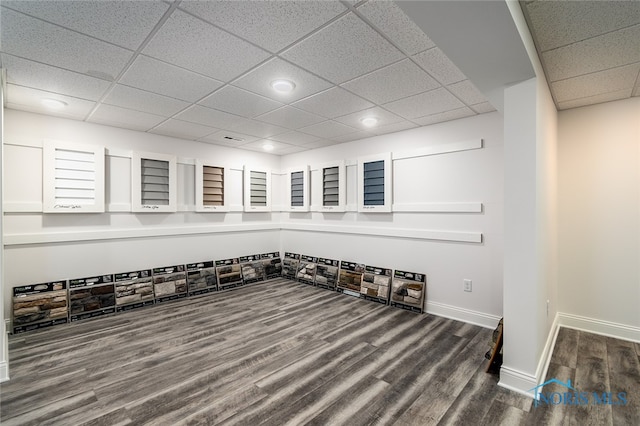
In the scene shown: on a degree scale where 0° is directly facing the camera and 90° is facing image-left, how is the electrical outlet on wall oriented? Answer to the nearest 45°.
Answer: approximately 0°

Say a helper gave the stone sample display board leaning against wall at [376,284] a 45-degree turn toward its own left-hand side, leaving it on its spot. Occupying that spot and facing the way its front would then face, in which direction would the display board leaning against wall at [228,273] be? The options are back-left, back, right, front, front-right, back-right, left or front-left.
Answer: right

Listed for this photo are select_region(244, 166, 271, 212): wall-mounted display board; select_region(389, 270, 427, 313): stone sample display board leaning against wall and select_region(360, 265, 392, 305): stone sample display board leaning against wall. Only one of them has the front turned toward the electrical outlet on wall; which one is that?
select_region(244, 166, 271, 212): wall-mounted display board

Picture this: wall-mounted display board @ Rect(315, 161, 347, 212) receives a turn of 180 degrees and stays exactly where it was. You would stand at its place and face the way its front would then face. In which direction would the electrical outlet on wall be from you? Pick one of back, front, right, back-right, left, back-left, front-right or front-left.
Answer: right

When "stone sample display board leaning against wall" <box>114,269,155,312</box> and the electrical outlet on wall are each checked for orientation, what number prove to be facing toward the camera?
2

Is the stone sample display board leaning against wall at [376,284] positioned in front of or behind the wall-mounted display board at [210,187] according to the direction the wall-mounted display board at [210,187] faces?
in front

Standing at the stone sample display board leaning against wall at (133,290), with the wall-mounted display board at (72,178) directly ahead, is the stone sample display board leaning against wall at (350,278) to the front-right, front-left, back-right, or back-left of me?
back-left

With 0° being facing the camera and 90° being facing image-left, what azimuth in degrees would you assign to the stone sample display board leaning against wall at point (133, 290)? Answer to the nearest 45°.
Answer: approximately 0°

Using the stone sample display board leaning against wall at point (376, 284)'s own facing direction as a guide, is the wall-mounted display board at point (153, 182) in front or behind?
in front

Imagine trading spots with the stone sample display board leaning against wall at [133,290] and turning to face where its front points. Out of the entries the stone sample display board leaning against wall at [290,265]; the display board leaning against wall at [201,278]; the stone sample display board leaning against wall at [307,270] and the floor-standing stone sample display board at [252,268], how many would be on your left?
4

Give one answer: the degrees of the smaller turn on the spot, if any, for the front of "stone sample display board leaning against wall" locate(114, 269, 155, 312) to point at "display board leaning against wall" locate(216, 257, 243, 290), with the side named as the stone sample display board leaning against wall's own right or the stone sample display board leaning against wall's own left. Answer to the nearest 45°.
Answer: approximately 90° to the stone sample display board leaning against wall's own left

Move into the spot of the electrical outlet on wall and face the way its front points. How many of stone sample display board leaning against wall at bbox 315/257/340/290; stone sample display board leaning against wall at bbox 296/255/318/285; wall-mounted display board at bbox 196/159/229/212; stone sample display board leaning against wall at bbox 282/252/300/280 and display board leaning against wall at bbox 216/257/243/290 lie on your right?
5

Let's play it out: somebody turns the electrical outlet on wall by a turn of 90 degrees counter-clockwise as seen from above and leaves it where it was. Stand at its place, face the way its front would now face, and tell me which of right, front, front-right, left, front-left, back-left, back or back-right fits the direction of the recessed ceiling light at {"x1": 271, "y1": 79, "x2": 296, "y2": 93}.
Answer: back-right

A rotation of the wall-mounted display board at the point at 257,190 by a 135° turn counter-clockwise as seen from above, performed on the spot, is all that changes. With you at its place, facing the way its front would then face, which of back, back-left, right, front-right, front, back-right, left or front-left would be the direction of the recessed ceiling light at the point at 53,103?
back-left

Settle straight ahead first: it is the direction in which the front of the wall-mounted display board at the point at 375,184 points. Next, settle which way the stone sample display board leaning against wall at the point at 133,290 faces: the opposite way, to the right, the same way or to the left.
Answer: to the left

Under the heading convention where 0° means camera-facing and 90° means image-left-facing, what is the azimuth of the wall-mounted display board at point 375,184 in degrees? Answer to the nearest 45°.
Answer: approximately 45°

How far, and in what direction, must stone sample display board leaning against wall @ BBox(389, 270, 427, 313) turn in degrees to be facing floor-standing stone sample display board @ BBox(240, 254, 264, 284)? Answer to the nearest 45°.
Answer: approximately 45° to its right

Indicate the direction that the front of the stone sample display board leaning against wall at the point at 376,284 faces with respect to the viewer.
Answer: facing the viewer and to the left of the viewer
